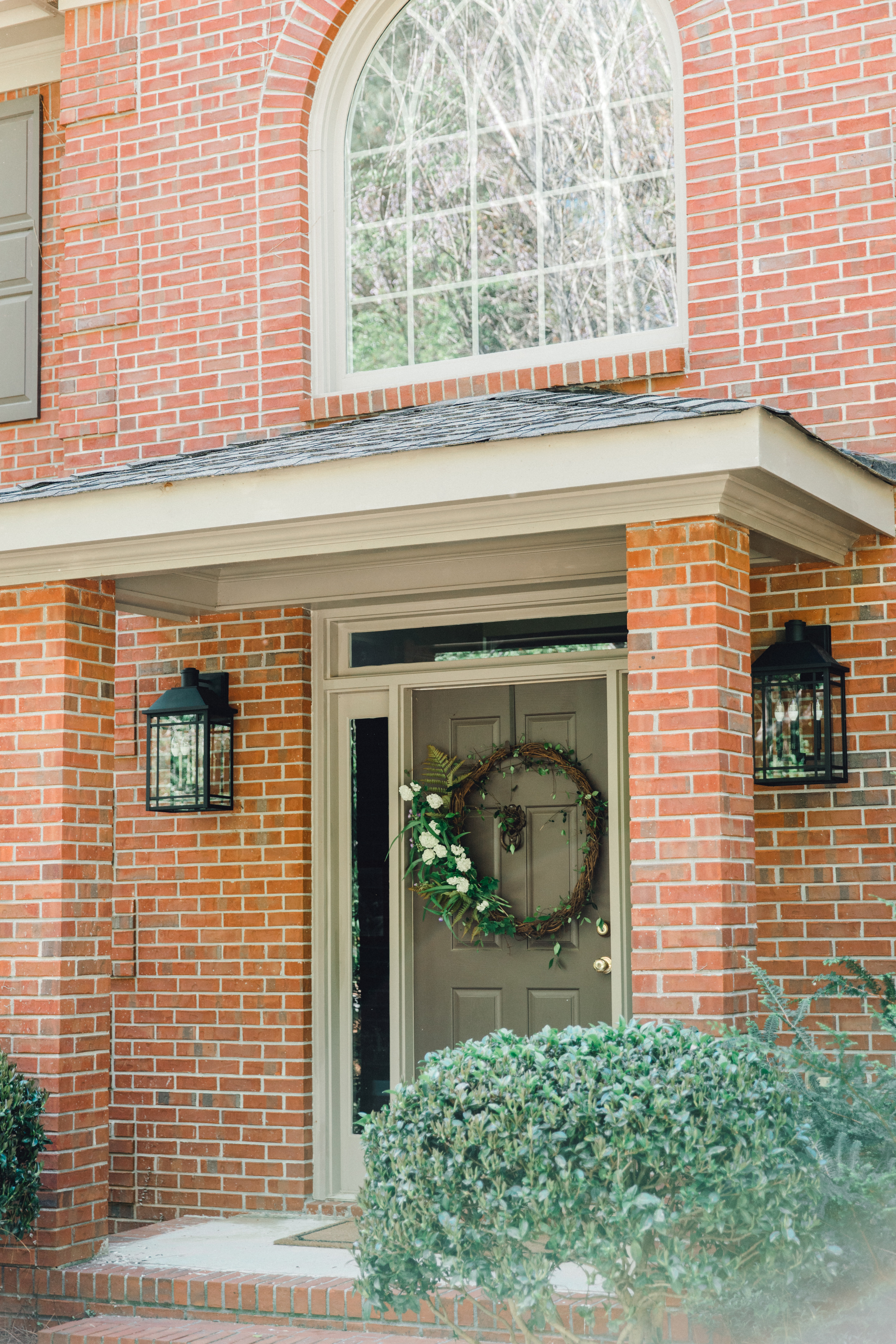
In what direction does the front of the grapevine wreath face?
toward the camera

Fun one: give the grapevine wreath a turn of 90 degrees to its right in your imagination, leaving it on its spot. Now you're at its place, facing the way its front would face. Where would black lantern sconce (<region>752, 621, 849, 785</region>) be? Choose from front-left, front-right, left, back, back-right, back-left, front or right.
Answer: back-left

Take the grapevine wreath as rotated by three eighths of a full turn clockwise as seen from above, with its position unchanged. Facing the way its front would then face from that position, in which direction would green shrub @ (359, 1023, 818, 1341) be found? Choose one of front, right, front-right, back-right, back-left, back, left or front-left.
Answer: back-left

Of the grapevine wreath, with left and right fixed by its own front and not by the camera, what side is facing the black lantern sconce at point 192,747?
right

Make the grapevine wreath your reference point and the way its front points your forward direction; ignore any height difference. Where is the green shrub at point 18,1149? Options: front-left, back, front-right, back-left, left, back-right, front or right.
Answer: front-right

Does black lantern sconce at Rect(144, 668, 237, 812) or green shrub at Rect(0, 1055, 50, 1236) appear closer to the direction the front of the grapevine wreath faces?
the green shrub
